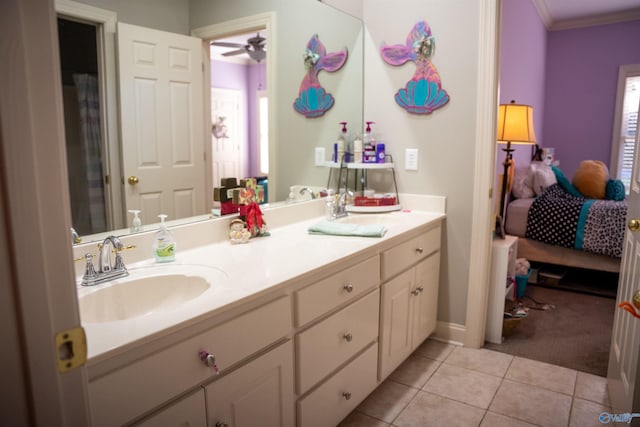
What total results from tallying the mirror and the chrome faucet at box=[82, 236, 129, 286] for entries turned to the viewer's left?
0

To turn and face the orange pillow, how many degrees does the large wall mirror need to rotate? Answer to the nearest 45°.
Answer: approximately 90° to its left

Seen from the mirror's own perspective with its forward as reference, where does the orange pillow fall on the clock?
The orange pillow is roughly at 10 o'clock from the mirror.

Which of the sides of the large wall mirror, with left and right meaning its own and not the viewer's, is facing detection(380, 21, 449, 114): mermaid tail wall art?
left

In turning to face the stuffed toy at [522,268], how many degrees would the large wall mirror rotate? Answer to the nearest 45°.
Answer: approximately 90° to its left

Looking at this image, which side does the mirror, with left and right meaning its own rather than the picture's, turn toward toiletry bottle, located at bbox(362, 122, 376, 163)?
left

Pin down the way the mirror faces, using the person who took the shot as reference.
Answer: facing the viewer and to the right of the viewer

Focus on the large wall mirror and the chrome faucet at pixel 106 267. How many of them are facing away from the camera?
0

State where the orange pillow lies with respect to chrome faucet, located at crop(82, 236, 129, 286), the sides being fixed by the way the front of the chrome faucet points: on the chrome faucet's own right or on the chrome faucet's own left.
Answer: on the chrome faucet's own left

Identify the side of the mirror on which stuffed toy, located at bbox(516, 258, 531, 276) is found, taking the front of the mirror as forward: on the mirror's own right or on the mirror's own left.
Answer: on the mirror's own left
